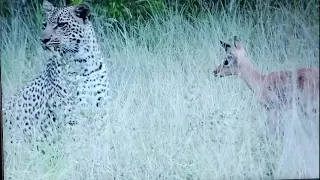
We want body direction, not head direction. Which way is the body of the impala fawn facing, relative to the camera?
to the viewer's left

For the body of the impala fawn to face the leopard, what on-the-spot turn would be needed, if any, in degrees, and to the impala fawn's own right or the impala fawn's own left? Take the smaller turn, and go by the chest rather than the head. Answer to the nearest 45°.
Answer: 0° — it already faces it
